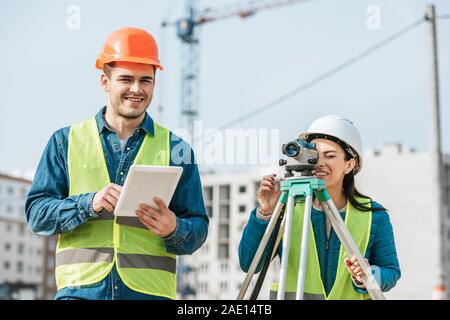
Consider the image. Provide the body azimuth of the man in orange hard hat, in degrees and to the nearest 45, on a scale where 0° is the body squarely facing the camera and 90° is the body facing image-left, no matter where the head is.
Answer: approximately 0°

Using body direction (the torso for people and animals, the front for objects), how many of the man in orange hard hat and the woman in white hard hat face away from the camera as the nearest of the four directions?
0

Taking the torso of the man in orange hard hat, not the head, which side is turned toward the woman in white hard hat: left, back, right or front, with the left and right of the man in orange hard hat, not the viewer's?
left

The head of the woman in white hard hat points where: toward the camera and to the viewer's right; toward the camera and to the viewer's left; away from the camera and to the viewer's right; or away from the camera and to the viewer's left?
toward the camera and to the viewer's left

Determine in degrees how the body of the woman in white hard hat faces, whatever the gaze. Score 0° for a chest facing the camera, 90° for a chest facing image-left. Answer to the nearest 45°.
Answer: approximately 45°

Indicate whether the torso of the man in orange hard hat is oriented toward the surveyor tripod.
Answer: no

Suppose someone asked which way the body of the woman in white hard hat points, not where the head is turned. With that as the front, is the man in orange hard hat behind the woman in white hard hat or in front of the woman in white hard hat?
in front
